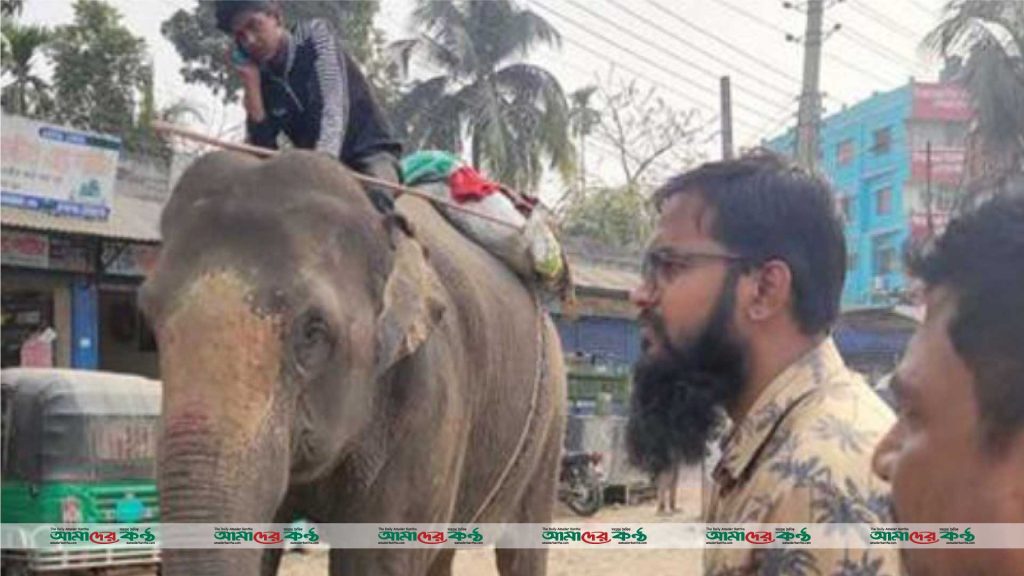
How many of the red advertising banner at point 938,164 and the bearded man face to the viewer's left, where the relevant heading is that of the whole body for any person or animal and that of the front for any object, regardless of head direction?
1

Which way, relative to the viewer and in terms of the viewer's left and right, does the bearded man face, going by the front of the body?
facing to the left of the viewer

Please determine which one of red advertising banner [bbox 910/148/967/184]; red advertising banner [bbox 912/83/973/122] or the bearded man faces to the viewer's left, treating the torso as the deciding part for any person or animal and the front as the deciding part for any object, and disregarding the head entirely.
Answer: the bearded man

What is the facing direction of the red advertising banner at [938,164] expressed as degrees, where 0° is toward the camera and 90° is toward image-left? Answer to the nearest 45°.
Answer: approximately 0°

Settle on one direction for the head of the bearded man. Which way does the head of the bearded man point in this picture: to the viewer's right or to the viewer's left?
to the viewer's left

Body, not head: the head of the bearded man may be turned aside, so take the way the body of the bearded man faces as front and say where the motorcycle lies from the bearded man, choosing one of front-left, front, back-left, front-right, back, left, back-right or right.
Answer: right

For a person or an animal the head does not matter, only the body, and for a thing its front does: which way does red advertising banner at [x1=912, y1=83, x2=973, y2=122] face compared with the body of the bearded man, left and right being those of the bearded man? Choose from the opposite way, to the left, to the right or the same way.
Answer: to the left
